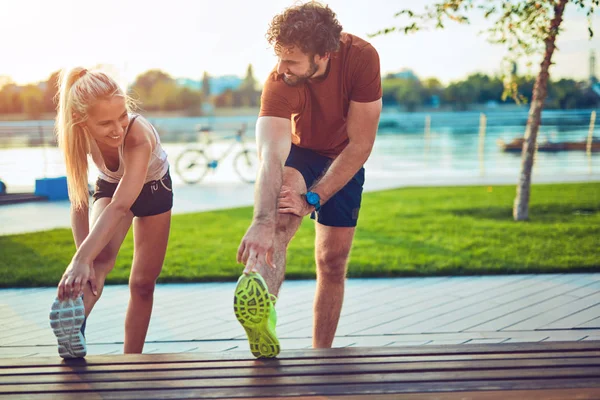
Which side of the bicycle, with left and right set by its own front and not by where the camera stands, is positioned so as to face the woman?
right

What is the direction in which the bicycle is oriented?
to the viewer's right

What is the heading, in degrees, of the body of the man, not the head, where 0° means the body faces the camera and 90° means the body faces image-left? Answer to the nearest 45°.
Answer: approximately 45°

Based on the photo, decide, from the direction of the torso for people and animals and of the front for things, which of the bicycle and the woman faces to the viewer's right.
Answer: the bicycle

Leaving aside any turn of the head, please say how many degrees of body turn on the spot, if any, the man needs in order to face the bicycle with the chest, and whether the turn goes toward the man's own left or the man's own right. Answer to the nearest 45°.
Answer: approximately 135° to the man's own right

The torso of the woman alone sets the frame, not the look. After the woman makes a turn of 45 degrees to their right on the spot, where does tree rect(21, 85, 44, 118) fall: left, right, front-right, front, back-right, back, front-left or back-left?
right

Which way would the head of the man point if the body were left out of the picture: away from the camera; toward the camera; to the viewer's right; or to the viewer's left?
to the viewer's left

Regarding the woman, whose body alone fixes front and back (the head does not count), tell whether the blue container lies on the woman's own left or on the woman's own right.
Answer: on the woman's own right

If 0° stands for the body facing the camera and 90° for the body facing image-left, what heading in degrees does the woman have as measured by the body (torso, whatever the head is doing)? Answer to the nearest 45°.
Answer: approximately 45°
